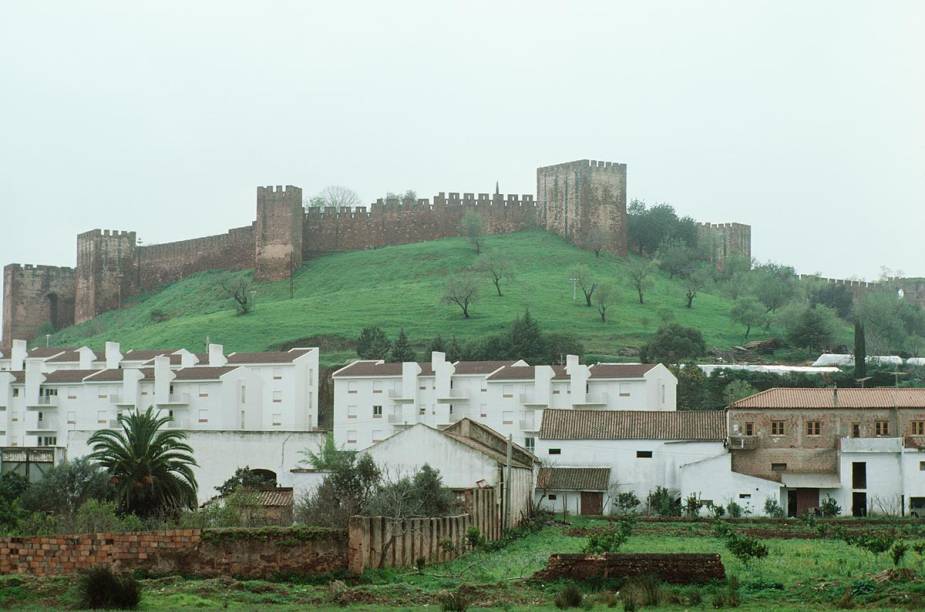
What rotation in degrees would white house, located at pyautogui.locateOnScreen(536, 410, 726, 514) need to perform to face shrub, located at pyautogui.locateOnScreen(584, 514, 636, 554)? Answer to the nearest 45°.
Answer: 0° — it already faces it

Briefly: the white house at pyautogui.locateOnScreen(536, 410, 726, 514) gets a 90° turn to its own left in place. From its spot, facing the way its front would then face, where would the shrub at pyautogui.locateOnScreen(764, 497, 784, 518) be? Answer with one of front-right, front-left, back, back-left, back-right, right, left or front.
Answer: front-right

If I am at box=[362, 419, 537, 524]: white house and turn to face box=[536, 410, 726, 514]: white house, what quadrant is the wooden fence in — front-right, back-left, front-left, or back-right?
back-right

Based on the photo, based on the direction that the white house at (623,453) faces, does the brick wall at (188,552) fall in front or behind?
in front

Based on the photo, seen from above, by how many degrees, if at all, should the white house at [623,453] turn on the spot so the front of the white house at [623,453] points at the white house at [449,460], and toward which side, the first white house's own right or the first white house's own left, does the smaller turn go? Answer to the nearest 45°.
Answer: approximately 45° to the first white house's own right

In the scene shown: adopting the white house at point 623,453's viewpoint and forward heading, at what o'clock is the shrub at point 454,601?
The shrub is roughly at 12 o'clock from the white house.

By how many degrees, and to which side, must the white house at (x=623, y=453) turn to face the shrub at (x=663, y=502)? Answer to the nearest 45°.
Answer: approximately 45° to its left

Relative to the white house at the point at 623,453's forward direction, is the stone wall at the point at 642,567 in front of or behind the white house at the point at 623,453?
in front

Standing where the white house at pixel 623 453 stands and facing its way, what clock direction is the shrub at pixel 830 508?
The shrub is roughly at 10 o'clock from the white house.

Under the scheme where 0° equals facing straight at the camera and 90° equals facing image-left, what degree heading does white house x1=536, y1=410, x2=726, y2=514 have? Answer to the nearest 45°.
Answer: approximately 0°

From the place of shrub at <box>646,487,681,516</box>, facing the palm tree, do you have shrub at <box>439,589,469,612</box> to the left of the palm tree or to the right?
left
